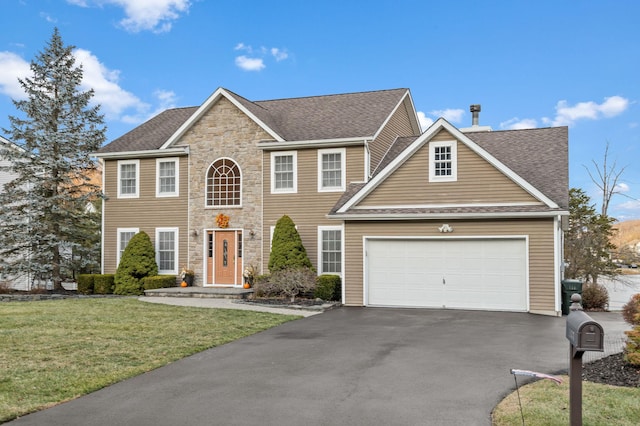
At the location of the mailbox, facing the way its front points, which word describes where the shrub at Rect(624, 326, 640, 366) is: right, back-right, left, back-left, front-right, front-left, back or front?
back-left

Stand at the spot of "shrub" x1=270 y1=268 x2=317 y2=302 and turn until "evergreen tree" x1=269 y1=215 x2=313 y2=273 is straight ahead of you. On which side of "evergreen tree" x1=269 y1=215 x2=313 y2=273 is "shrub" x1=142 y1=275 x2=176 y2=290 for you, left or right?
left

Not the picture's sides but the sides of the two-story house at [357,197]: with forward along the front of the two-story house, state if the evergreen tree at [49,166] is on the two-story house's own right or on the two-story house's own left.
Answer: on the two-story house's own right

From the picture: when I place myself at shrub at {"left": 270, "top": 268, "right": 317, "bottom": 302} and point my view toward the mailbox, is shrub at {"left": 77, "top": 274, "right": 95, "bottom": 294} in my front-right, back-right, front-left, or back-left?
back-right

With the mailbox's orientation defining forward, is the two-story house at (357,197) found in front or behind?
behind

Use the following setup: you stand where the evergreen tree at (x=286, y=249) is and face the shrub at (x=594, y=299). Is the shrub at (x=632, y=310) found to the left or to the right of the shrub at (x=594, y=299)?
right

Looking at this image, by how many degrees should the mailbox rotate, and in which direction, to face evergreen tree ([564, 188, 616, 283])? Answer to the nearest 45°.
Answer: approximately 135° to its left

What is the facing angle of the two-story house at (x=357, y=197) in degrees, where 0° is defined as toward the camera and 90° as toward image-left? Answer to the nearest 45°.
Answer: approximately 0°

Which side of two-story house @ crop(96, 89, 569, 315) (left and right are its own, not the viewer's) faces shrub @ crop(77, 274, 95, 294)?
right

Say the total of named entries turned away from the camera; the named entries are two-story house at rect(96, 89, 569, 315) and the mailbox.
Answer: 0
